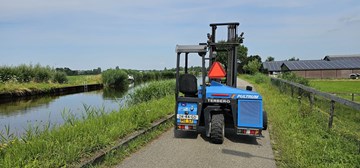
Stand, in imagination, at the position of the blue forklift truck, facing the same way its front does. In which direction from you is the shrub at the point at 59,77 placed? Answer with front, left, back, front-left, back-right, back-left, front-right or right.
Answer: front-left

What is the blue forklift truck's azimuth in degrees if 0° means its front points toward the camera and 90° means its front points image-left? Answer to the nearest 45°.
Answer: approximately 180°

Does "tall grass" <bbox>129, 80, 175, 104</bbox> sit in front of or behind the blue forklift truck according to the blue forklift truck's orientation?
in front
